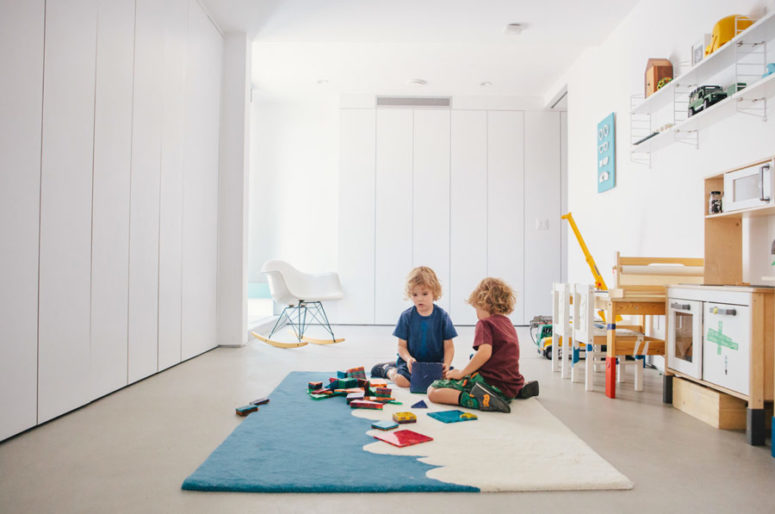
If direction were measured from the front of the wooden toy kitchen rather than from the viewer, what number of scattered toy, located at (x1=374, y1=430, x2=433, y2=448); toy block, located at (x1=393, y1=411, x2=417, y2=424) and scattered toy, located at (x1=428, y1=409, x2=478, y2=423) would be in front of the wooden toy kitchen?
3

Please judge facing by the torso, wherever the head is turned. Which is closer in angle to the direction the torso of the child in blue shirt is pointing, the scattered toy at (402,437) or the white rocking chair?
the scattered toy

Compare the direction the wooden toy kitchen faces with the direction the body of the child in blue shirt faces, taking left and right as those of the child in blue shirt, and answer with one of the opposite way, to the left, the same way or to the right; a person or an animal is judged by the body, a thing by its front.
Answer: to the right

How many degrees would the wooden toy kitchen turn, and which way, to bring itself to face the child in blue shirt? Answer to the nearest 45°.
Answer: approximately 45° to its right

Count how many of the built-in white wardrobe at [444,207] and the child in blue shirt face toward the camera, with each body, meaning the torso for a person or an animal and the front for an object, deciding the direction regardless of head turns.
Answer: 2

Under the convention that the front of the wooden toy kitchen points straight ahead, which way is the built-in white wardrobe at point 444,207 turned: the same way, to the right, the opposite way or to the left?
to the left

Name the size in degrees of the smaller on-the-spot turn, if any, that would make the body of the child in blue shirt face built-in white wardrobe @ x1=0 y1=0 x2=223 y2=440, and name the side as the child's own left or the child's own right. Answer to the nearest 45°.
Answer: approximately 90° to the child's own right

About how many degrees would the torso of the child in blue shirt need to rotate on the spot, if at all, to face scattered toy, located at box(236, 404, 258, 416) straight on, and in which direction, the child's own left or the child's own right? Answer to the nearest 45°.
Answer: approximately 45° to the child's own right

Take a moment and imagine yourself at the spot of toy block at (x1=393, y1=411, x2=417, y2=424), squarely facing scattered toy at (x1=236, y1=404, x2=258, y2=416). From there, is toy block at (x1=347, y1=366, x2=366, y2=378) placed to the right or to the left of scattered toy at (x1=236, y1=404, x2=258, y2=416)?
right
